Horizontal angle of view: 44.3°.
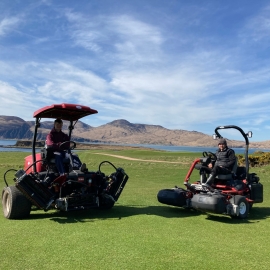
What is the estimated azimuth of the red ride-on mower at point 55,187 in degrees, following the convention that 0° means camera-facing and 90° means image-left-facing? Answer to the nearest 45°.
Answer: approximately 315°

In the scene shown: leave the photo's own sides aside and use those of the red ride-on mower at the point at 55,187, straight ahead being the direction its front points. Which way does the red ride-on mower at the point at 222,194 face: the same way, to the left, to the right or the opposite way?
to the right

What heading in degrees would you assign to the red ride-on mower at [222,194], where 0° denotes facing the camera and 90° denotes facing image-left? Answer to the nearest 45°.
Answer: approximately 45°

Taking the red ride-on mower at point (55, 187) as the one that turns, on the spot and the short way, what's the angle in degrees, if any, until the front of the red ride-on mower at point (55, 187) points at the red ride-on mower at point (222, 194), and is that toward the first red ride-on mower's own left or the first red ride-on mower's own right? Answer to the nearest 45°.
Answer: approximately 45° to the first red ride-on mower's own left

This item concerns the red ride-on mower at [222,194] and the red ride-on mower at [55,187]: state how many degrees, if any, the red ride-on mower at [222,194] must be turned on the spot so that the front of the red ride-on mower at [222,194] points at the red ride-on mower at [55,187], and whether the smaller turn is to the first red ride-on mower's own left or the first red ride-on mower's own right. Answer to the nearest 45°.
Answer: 0° — it already faces it
